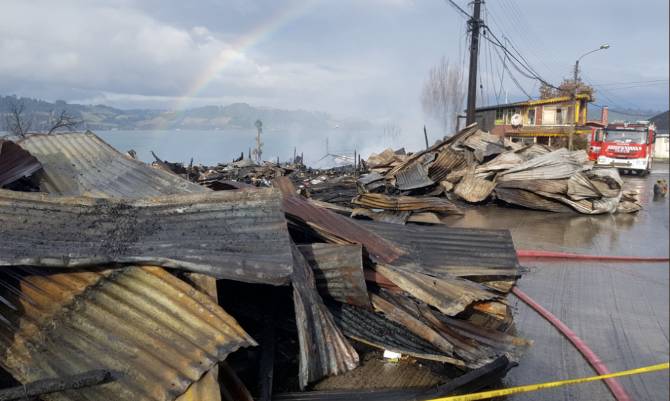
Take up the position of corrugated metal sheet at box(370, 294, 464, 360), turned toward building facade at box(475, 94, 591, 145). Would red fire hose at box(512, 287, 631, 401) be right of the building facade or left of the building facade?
right

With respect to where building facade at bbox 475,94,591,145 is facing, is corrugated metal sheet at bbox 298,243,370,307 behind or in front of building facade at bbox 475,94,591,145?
in front

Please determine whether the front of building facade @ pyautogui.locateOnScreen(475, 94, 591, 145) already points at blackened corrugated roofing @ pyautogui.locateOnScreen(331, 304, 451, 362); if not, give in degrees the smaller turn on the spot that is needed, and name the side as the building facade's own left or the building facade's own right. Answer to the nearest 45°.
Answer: approximately 45° to the building facade's own left

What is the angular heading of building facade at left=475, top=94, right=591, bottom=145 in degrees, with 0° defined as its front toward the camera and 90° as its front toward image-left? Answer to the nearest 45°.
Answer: approximately 45°

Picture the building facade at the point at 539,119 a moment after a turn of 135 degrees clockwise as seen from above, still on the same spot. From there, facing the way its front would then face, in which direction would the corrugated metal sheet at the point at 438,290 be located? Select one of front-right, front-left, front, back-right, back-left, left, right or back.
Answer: back

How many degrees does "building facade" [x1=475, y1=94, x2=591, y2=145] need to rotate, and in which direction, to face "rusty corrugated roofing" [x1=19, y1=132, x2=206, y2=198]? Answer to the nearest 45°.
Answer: approximately 45° to its left

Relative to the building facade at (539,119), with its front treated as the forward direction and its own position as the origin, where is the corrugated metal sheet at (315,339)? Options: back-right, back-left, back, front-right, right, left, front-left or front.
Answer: front-left

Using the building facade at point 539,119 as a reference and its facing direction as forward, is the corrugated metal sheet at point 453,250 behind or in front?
in front

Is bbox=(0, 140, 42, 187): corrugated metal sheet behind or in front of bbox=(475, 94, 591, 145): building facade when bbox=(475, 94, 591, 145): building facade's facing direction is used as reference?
in front

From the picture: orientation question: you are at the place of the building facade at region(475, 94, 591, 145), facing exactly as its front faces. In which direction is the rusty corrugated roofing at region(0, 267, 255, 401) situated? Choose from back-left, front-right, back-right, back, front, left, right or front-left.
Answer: front-left

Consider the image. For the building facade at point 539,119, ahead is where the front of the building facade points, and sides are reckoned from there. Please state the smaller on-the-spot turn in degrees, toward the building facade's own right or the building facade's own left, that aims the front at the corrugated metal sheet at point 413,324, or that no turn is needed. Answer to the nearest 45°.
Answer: approximately 45° to the building facade's own left
